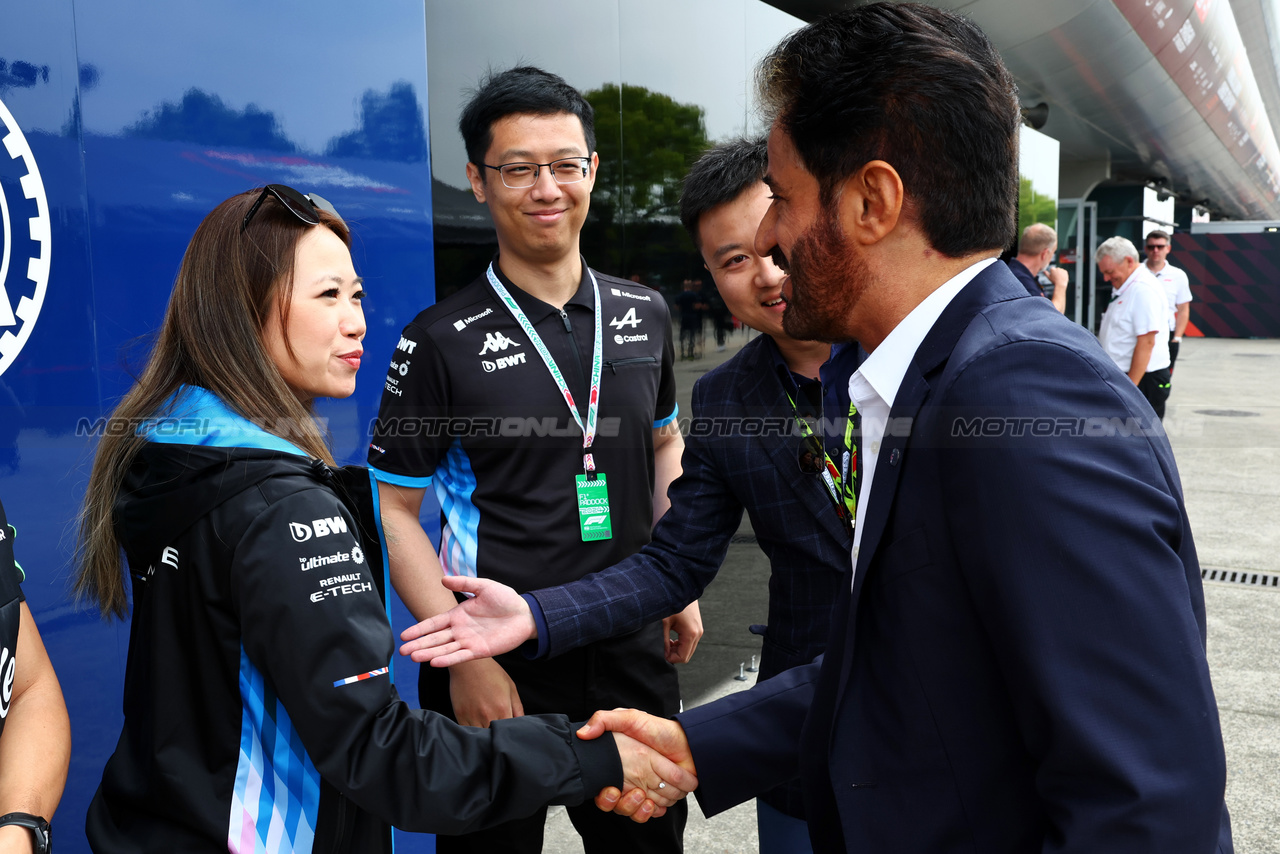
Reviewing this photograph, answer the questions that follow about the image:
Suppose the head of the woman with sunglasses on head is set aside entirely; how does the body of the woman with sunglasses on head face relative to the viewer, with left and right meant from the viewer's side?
facing to the right of the viewer

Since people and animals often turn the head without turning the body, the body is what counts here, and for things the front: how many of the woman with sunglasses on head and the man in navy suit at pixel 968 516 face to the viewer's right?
1

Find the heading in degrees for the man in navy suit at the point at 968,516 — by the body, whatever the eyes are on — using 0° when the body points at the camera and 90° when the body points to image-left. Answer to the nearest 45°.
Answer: approximately 90°

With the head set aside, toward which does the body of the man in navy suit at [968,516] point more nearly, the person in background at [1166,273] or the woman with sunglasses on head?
the woman with sunglasses on head

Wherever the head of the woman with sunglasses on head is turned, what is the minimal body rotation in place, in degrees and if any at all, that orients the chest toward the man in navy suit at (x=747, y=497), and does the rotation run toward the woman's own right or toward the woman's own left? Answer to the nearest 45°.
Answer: approximately 45° to the woman's own left

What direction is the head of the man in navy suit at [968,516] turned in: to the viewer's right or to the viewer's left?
to the viewer's left

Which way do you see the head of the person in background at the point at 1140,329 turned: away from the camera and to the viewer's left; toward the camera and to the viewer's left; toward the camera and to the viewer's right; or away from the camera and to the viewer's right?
toward the camera and to the viewer's left
